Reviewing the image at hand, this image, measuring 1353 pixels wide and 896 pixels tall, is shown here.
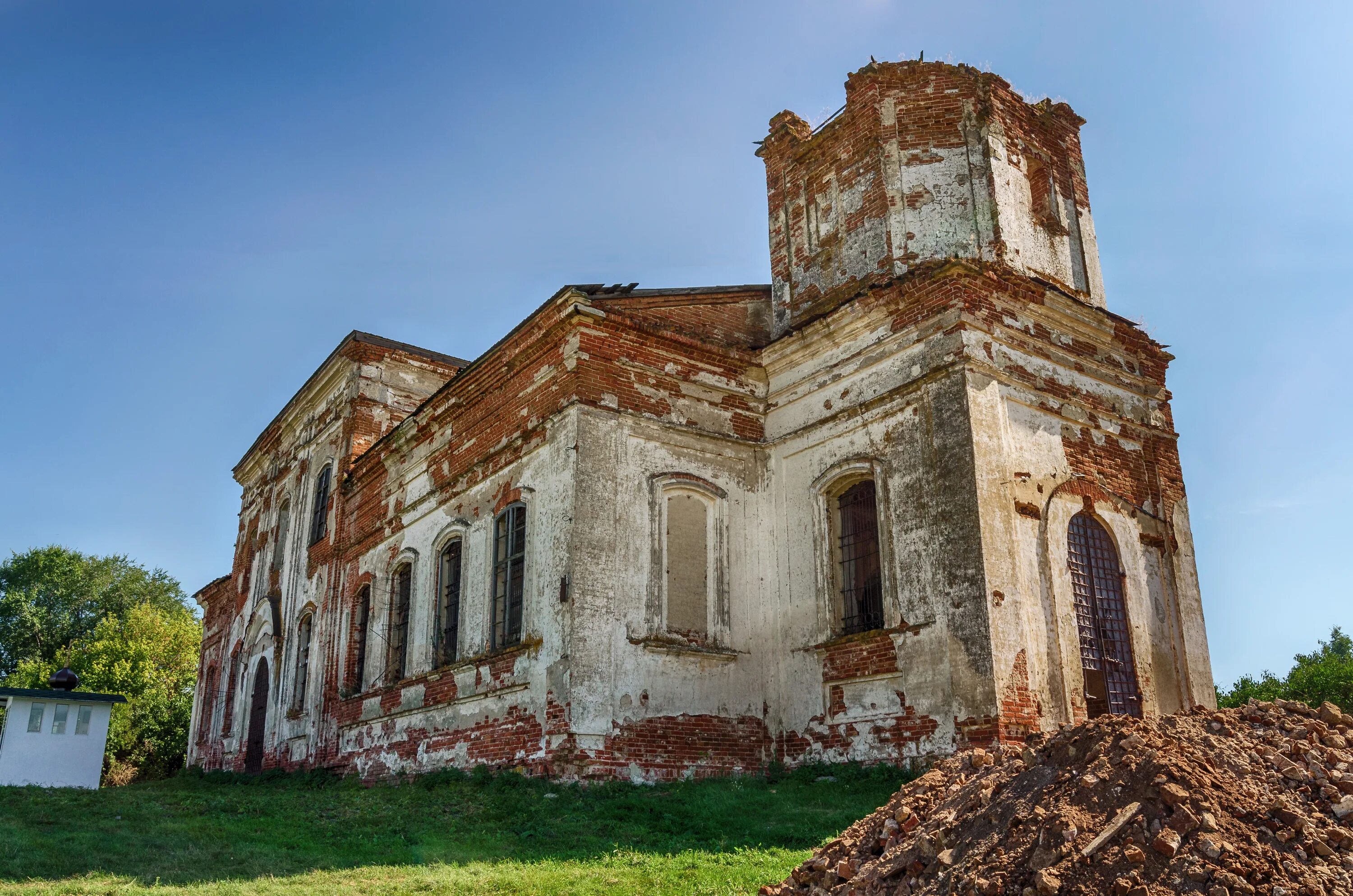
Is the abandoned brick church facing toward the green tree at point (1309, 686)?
no

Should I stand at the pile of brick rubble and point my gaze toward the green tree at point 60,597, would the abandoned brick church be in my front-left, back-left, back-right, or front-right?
front-right
